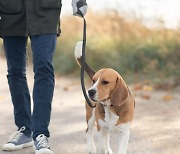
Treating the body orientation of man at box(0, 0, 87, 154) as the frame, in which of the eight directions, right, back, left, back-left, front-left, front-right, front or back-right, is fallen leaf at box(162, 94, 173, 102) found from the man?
back-left

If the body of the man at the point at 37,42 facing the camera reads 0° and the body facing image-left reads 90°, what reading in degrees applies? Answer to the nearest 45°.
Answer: approximately 0°

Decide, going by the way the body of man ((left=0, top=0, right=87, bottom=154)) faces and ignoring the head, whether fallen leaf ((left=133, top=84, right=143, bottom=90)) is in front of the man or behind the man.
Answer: behind

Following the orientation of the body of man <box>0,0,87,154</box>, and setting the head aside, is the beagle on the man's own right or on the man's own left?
on the man's own left
